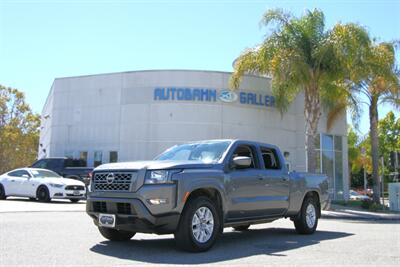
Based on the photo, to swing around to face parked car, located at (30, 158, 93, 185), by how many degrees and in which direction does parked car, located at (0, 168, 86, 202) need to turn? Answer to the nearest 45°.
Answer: approximately 135° to its left

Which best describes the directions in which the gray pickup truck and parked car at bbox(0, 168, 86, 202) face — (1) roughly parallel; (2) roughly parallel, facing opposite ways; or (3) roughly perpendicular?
roughly perpendicular

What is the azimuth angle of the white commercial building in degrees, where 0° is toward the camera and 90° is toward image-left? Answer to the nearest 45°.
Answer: approximately 0°

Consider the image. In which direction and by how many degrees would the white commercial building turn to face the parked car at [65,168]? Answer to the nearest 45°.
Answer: approximately 45° to its right

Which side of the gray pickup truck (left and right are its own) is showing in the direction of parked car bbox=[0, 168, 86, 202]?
right

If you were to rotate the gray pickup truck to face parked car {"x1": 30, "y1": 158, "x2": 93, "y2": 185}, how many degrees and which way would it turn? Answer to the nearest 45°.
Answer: approximately 90° to its right

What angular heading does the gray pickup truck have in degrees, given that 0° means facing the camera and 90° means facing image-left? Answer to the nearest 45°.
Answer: approximately 45°

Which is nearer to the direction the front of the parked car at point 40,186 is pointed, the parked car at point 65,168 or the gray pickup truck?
the gray pickup truck

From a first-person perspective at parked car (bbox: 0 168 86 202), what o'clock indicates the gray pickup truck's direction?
The gray pickup truck is roughly at 1 o'clock from the parked car.

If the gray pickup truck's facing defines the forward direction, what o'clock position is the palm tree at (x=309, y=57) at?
The palm tree is roughly at 5 o'clock from the gray pickup truck.
